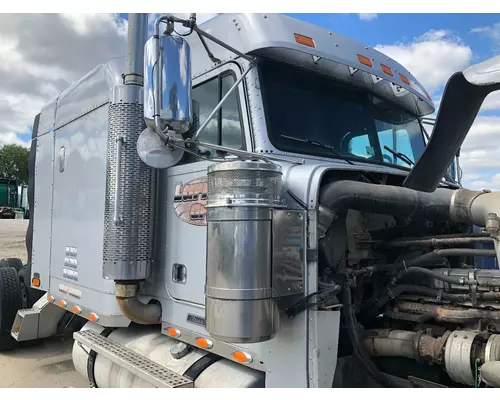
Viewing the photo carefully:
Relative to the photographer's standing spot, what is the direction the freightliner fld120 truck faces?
facing the viewer and to the right of the viewer

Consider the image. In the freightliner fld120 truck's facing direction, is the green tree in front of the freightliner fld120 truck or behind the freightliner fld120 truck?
behind
